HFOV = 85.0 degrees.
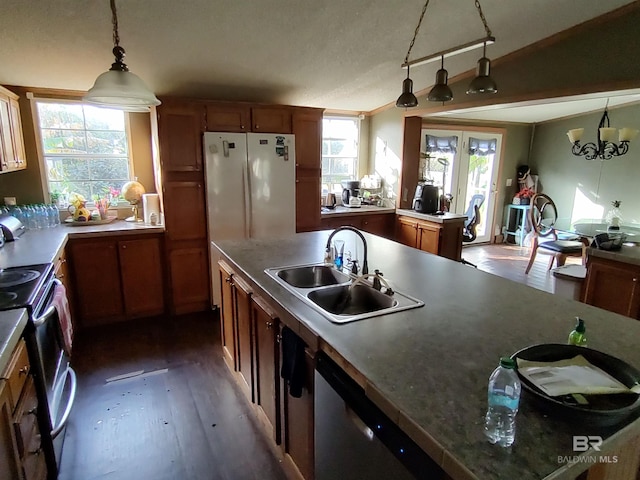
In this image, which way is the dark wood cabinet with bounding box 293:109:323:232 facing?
toward the camera

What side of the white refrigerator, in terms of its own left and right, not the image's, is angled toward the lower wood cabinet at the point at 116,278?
right

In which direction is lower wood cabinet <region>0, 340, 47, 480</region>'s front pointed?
to the viewer's right

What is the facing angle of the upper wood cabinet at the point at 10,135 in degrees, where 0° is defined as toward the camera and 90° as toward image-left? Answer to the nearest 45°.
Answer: approximately 270°

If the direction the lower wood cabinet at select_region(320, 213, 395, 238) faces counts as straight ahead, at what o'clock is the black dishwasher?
The black dishwasher is roughly at 12 o'clock from the lower wood cabinet.

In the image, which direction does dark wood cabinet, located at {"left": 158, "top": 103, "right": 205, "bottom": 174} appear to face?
toward the camera

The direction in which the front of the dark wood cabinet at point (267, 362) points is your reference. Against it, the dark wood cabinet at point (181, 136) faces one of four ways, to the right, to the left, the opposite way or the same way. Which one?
to the left

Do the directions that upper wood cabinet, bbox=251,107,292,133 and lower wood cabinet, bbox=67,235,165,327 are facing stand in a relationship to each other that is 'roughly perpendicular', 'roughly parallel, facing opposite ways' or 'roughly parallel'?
roughly parallel

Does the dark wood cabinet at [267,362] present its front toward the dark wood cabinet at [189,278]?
no

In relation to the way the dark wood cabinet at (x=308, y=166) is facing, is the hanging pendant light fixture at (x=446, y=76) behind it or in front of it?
in front

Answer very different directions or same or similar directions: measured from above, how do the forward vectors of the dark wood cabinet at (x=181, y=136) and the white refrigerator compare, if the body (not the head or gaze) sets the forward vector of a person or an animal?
same or similar directions

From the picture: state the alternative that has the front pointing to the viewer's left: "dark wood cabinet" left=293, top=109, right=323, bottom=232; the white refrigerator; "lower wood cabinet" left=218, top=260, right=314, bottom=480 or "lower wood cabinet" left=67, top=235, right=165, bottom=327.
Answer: "lower wood cabinet" left=218, top=260, right=314, bottom=480

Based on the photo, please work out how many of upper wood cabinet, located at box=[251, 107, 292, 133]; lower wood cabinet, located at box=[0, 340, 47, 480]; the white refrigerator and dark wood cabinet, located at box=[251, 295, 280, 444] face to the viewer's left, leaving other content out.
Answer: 1

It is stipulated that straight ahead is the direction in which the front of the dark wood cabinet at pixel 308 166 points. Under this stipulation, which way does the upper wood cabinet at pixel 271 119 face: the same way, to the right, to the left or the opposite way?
the same way

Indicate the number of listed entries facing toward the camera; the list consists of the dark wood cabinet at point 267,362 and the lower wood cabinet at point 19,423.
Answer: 0

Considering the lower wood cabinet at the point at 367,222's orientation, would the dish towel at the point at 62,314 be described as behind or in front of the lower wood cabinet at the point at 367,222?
in front

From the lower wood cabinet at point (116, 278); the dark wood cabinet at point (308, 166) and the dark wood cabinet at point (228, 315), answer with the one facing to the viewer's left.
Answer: the dark wood cabinet at point (228, 315)

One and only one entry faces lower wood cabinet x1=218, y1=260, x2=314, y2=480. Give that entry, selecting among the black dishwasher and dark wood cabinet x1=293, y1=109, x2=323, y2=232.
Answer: the dark wood cabinet

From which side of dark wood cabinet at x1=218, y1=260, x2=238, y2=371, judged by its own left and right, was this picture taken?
left

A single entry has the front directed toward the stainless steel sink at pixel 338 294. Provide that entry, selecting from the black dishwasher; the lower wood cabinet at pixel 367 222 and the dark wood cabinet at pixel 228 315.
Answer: the lower wood cabinet
